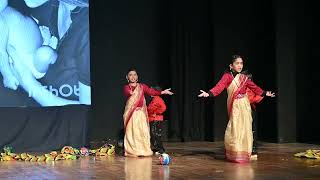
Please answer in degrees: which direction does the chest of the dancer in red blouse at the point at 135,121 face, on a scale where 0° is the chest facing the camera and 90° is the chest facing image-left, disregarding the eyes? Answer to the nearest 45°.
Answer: approximately 0°

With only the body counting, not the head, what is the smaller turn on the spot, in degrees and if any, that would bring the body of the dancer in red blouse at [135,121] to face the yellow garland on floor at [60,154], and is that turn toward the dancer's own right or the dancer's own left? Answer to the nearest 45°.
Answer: approximately 90° to the dancer's own right

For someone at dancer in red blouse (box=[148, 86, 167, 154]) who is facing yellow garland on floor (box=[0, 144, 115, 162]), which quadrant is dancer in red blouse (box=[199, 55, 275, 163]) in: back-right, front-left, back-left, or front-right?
back-left
